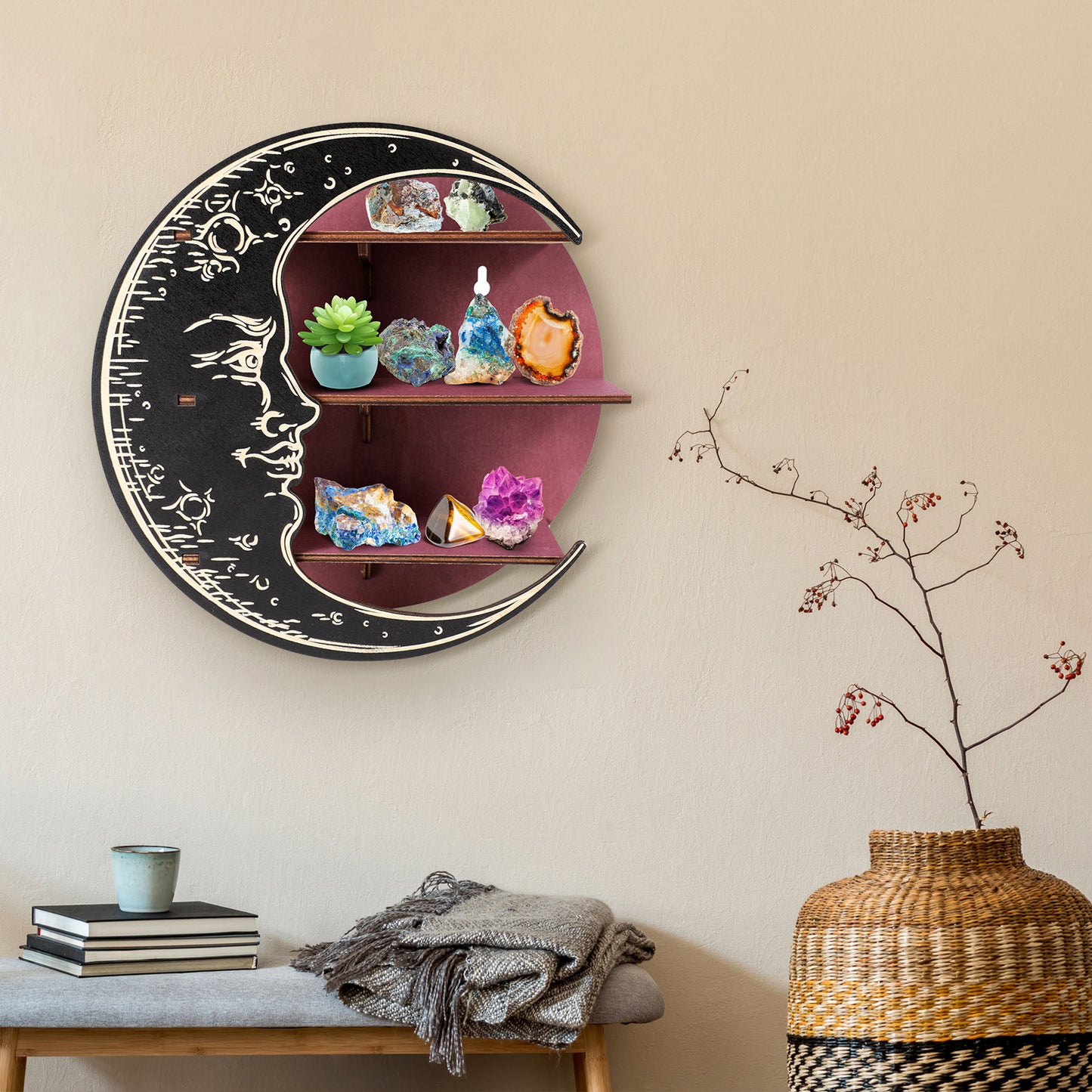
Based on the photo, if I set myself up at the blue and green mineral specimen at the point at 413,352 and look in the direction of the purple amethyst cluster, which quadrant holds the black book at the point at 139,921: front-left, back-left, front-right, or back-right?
back-right

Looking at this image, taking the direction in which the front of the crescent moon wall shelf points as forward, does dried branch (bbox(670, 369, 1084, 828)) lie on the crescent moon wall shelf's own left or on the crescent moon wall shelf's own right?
on the crescent moon wall shelf's own left

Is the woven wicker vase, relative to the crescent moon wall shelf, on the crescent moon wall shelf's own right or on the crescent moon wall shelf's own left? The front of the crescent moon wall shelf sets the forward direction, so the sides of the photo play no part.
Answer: on the crescent moon wall shelf's own left

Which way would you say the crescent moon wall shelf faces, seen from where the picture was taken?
facing the viewer
